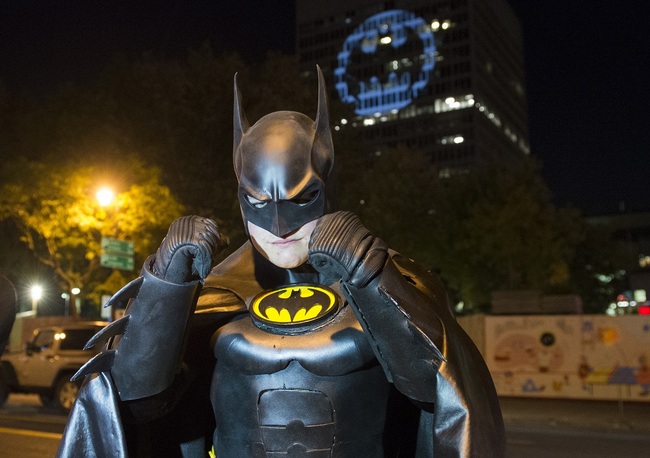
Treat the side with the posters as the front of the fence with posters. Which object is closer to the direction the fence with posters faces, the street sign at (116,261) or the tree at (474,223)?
the street sign

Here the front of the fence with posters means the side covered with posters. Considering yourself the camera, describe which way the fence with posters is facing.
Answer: facing the viewer

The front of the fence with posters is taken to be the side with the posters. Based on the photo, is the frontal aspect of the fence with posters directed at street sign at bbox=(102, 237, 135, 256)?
no

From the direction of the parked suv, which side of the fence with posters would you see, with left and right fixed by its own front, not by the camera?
right

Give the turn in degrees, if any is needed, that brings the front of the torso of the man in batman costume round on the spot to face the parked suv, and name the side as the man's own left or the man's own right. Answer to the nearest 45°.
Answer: approximately 180°

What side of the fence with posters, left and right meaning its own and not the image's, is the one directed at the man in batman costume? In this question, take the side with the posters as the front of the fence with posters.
front

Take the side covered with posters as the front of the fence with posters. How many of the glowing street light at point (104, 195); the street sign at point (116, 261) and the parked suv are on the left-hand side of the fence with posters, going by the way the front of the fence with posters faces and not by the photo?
0

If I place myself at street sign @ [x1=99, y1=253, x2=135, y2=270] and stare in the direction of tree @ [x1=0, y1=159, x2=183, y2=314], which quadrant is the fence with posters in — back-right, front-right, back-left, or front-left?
back-right

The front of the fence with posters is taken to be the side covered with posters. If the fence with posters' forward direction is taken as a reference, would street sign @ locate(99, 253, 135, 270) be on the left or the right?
on its right

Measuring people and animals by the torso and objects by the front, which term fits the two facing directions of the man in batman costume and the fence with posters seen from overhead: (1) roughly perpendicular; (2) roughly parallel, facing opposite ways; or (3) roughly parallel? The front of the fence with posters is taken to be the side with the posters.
roughly parallel

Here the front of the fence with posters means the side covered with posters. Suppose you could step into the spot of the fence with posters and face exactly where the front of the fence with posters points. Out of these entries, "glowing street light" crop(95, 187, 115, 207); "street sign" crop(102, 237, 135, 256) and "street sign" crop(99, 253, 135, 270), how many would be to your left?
0

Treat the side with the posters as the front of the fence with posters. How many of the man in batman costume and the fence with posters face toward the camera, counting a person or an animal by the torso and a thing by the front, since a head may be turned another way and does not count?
2

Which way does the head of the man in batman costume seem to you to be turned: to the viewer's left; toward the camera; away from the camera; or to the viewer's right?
toward the camera

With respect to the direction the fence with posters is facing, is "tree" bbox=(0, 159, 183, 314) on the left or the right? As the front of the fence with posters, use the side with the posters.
on its right

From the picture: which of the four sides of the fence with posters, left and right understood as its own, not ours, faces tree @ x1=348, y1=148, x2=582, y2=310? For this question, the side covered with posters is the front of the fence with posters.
back

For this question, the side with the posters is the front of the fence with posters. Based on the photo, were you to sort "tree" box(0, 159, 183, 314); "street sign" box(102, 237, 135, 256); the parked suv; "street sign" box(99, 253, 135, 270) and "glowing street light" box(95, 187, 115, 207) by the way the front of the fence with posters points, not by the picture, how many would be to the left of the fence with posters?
0

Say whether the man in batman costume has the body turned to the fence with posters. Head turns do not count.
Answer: no

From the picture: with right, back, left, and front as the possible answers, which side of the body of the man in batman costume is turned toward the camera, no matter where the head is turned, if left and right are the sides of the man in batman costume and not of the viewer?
front

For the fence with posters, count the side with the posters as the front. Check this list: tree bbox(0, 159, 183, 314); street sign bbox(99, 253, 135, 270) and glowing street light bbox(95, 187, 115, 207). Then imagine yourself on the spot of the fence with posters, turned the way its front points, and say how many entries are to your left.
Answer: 0

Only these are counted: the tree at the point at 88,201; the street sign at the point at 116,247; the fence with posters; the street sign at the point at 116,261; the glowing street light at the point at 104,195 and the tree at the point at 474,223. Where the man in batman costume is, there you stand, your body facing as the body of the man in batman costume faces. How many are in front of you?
0
